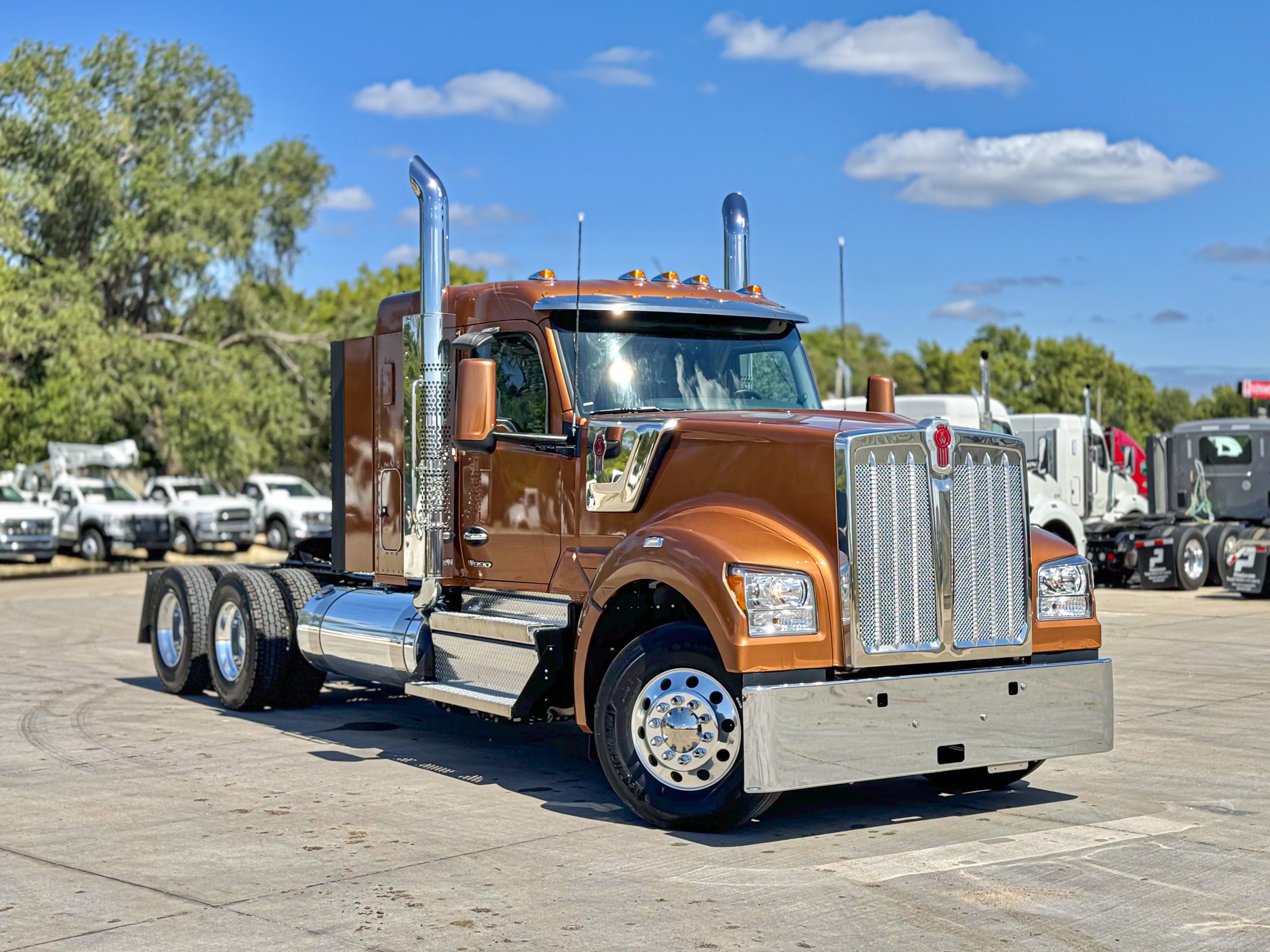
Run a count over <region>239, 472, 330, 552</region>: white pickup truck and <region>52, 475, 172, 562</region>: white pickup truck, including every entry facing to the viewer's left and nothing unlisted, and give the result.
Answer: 0

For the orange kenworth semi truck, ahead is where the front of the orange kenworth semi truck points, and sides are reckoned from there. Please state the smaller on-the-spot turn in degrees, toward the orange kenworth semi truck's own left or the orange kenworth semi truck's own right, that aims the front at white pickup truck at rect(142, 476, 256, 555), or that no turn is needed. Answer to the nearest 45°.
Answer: approximately 135° to the orange kenworth semi truck's own left

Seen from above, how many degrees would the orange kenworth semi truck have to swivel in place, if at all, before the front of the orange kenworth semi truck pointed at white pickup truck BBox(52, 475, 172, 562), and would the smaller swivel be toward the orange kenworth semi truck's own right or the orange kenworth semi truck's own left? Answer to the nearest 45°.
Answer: approximately 180°

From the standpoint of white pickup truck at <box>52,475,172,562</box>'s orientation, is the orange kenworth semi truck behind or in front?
in front

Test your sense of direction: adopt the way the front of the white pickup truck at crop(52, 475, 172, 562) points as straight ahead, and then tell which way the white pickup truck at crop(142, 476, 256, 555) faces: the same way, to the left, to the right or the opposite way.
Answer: the same way

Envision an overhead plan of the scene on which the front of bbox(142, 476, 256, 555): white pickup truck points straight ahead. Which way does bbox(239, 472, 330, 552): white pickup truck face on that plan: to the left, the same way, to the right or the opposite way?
the same way

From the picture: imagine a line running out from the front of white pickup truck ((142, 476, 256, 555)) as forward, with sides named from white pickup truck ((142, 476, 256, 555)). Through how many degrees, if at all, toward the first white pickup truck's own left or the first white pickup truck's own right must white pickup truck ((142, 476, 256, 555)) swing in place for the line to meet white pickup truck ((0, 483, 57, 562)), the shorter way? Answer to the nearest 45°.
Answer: approximately 90° to the first white pickup truck's own right

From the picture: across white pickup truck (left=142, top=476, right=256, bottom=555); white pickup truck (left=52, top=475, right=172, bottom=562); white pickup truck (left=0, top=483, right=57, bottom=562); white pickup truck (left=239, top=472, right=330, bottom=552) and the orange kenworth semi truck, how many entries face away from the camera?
0

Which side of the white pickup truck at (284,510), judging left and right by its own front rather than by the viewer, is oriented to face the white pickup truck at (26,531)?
right

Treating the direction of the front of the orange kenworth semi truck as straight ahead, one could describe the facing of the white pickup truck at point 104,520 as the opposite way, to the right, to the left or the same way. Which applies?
the same way

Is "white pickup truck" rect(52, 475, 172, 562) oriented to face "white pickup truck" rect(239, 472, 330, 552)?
no

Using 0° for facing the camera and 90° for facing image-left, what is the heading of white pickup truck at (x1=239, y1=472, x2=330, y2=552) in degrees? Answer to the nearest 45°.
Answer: approximately 315°

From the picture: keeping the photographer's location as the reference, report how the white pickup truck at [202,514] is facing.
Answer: facing the viewer and to the right of the viewer

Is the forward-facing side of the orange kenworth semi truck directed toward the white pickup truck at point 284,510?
no

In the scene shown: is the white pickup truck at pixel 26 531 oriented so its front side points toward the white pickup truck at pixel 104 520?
no
